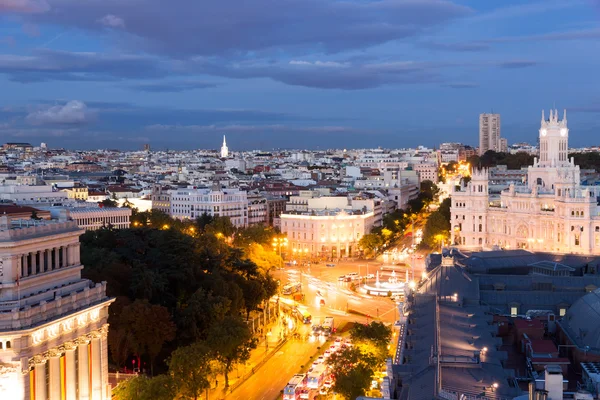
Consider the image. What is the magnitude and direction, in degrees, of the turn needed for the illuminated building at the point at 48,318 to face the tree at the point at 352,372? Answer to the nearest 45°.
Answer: approximately 45° to its left

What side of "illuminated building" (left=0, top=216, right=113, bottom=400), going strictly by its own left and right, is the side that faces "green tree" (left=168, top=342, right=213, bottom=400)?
left

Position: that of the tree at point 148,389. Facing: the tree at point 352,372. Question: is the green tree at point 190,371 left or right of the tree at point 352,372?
left

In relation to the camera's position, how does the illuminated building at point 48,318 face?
facing the viewer and to the right of the viewer
